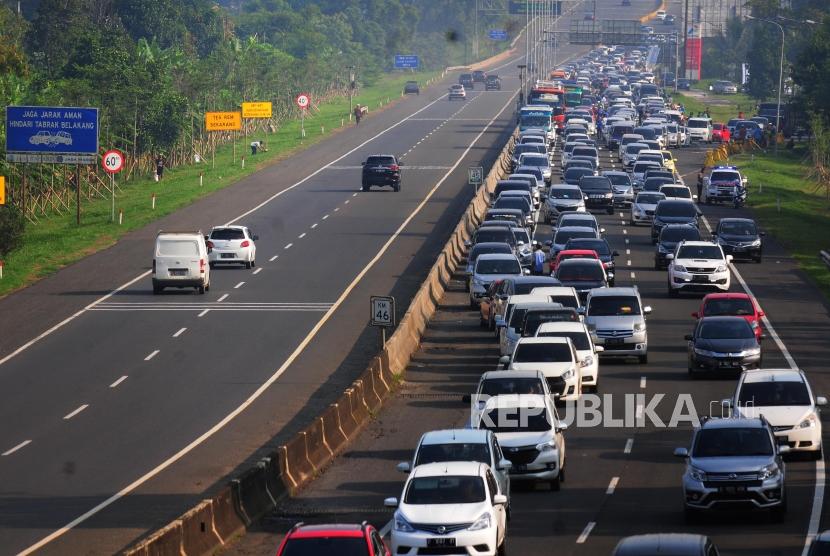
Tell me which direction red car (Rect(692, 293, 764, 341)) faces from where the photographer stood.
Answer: facing the viewer

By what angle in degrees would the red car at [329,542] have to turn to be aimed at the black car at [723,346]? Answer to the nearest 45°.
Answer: approximately 135° to its left

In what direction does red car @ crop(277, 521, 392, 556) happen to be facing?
toward the camera

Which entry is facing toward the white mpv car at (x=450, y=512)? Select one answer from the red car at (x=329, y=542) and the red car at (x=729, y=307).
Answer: the red car at (x=729, y=307)

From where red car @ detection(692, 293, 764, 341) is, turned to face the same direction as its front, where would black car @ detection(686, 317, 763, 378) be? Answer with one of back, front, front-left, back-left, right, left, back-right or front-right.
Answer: front

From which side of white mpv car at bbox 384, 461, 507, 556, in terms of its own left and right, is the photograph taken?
front

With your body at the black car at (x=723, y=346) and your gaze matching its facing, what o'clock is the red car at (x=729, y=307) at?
The red car is roughly at 6 o'clock from the black car.

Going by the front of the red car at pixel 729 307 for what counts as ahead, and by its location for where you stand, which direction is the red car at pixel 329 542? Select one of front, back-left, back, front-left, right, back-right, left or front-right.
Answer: front

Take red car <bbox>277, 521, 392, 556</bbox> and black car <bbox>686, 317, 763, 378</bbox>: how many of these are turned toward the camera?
2

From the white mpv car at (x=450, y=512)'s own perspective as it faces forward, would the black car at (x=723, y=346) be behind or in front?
behind

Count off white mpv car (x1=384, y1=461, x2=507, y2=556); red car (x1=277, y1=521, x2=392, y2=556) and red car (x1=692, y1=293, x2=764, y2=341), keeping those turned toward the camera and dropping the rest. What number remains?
3

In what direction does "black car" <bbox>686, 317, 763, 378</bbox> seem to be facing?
toward the camera

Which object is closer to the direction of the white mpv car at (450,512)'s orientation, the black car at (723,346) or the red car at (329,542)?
the red car
